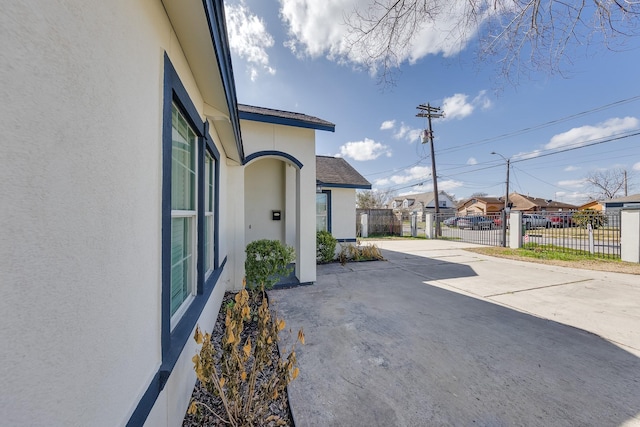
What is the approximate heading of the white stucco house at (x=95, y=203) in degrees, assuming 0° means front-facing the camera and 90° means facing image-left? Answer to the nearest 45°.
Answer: approximately 270°

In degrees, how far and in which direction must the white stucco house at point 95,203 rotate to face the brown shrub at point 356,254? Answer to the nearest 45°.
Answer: approximately 45° to its left

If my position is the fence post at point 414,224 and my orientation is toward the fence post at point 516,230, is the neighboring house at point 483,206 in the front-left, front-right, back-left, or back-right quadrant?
back-left

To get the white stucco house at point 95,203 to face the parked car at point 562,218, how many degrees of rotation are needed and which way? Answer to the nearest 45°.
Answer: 0° — it already faces it

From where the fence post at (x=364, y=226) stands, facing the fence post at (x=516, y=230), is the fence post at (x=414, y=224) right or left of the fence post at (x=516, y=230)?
left
